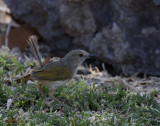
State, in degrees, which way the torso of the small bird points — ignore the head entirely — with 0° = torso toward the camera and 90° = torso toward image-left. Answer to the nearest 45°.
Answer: approximately 270°

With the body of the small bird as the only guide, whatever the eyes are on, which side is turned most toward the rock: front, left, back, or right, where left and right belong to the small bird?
left
